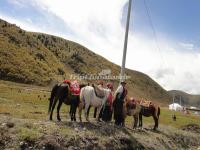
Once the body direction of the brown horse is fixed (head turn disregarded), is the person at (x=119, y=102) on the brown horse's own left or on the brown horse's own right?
on the brown horse's own left
